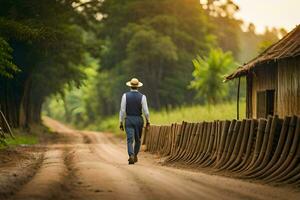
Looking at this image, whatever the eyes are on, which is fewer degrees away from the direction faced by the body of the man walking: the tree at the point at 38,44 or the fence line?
the tree

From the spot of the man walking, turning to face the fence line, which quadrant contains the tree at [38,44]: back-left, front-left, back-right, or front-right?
back-left

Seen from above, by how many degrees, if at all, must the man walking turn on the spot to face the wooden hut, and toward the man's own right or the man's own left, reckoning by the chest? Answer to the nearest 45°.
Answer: approximately 45° to the man's own right

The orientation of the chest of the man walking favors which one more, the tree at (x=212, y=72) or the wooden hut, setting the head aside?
the tree

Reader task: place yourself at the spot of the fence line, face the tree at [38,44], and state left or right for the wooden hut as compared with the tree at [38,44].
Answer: right

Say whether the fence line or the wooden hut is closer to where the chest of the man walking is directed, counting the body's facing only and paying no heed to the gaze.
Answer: the wooden hut

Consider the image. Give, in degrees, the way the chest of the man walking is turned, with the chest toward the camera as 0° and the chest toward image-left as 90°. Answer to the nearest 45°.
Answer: approximately 180°
